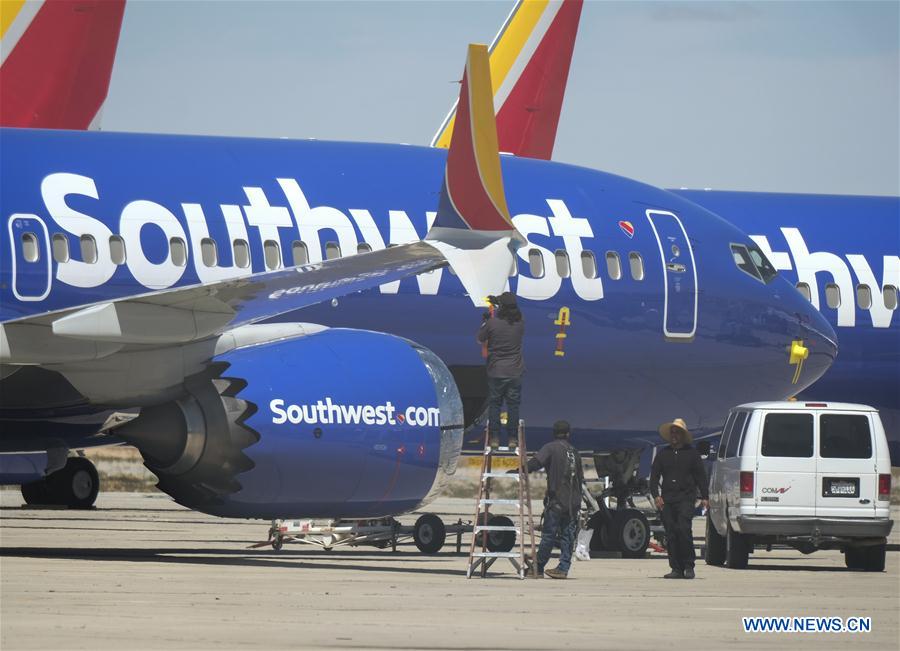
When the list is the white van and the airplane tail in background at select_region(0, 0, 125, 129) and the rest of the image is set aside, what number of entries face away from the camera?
1

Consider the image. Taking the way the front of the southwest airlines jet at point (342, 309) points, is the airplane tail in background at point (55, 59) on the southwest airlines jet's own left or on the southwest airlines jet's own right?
on the southwest airlines jet's own left

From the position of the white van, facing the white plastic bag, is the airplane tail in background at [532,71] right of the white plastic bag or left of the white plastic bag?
right

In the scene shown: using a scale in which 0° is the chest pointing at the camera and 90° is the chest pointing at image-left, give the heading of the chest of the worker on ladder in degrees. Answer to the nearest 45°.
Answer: approximately 135°

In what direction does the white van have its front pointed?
away from the camera
